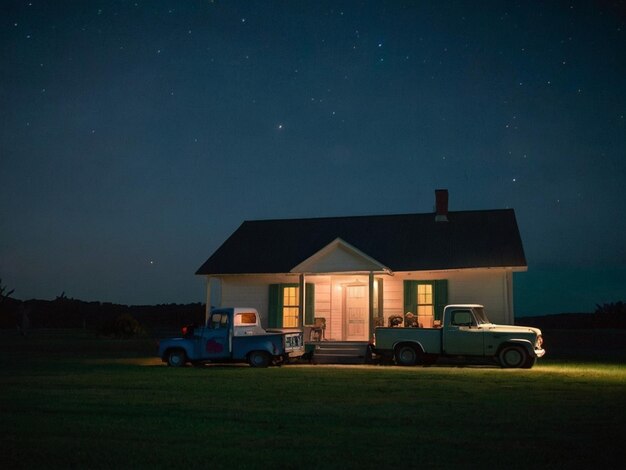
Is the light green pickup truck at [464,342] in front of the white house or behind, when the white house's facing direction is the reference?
in front

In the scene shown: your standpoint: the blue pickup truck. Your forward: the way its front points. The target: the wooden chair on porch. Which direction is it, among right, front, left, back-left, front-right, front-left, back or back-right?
right

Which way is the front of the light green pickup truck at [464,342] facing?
to the viewer's right

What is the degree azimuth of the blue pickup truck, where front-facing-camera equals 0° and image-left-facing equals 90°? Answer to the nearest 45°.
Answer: approximately 135°

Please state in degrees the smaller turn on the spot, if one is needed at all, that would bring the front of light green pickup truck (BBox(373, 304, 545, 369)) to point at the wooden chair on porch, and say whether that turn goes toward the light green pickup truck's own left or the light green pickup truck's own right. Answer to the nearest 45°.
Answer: approximately 135° to the light green pickup truck's own left

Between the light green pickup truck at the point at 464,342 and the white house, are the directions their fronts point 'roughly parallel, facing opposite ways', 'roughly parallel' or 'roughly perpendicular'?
roughly perpendicular

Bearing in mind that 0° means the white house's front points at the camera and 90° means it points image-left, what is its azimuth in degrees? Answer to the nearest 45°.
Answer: approximately 0°

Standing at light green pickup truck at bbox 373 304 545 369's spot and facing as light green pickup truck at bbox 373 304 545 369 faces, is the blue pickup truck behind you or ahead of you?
behind

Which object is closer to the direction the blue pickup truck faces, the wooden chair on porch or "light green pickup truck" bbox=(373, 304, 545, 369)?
the wooden chair on porch

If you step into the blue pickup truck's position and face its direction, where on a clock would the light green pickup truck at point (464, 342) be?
The light green pickup truck is roughly at 5 o'clock from the blue pickup truck.
